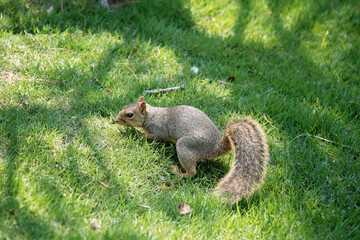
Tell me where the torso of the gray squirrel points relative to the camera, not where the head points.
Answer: to the viewer's left

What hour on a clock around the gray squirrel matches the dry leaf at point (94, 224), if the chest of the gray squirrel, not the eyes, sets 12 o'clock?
The dry leaf is roughly at 10 o'clock from the gray squirrel.

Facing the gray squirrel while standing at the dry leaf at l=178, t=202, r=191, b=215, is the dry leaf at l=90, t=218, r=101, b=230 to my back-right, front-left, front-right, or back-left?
back-left
